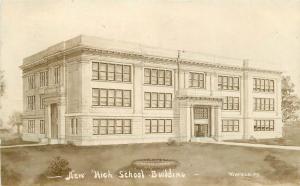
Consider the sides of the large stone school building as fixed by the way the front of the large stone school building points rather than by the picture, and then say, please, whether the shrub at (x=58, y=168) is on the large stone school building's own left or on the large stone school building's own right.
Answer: on the large stone school building's own right

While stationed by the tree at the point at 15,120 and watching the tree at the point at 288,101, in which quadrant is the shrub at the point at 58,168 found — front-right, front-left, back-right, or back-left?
front-right

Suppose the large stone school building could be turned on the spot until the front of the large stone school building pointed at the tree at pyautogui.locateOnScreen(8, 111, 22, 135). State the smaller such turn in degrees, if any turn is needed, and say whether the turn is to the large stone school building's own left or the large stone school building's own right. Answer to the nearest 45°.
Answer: approximately 90° to the large stone school building's own right

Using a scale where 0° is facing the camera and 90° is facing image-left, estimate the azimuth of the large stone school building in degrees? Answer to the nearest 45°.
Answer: approximately 315°
